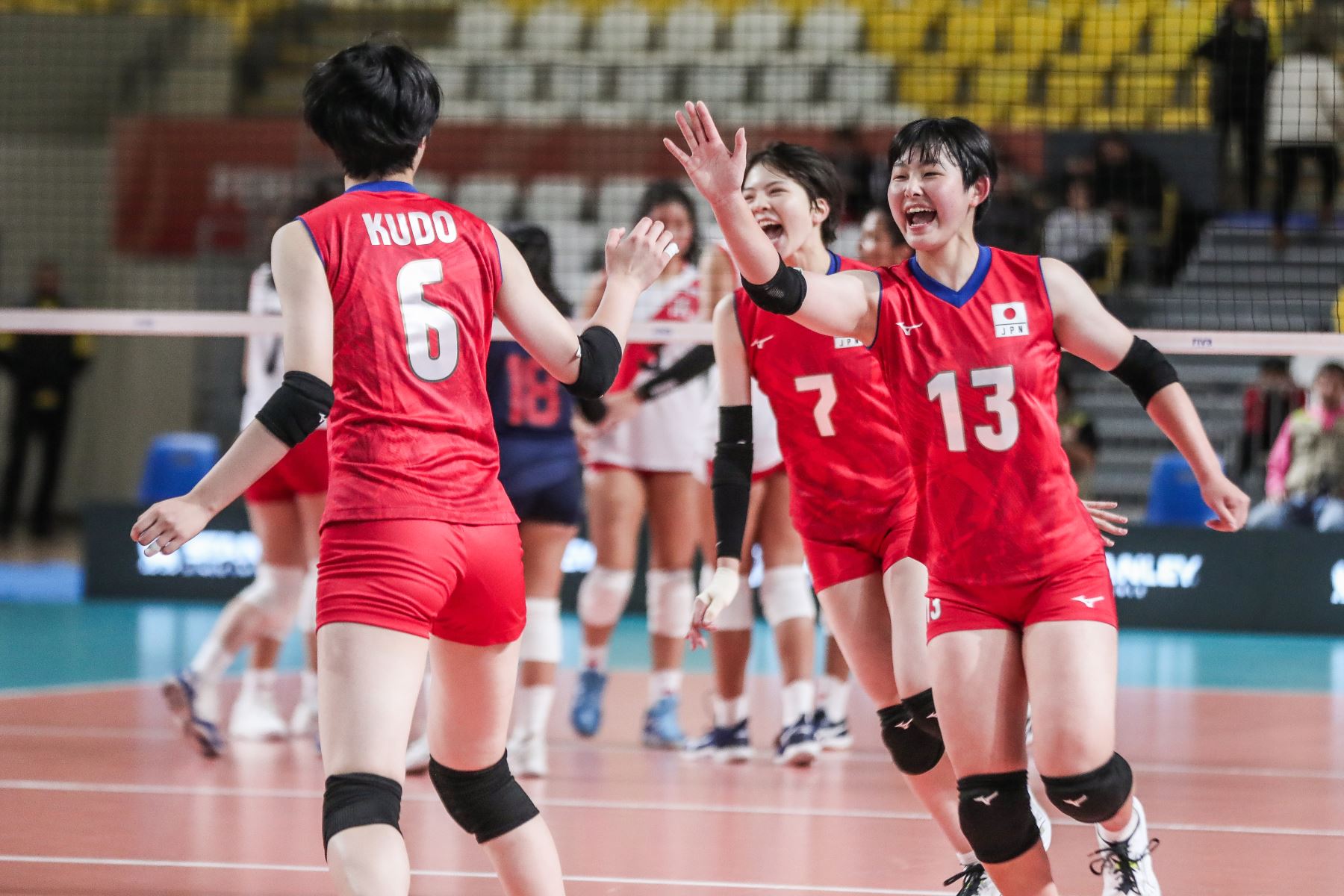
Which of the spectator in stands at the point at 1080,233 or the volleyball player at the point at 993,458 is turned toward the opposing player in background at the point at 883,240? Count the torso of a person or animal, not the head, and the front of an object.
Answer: the spectator in stands at the point at 1080,233

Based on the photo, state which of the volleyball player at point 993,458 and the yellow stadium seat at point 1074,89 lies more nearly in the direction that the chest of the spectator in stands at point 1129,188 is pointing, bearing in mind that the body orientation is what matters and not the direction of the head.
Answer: the volleyball player

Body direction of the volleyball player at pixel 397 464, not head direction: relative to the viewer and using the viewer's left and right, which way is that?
facing away from the viewer

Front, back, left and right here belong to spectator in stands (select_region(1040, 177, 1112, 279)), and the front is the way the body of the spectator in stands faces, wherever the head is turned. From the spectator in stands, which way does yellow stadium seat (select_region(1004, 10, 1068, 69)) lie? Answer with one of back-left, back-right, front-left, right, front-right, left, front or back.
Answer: back

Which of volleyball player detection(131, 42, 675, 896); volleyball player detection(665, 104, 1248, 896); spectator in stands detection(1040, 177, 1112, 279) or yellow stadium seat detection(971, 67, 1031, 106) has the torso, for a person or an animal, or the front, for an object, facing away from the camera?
volleyball player detection(131, 42, 675, 896)

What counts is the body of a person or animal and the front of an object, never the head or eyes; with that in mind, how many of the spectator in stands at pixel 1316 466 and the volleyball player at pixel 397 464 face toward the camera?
1

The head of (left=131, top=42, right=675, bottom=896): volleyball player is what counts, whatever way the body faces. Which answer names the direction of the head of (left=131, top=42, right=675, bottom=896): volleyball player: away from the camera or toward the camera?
away from the camera

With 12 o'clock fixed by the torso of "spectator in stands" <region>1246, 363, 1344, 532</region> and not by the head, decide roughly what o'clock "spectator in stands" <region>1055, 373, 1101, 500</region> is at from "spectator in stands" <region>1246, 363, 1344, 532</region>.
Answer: "spectator in stands" <region>1055, 373, 1101, 500</region> is roughly at 3 o'clock from "spectator in stands" <region>1246, 363, 1344, 532</region>.

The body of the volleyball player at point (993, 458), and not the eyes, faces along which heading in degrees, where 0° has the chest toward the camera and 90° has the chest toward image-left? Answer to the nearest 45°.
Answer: approximately 0°

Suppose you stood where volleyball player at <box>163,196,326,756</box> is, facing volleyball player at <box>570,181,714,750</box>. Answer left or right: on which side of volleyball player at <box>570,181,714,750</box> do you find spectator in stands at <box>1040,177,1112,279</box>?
left

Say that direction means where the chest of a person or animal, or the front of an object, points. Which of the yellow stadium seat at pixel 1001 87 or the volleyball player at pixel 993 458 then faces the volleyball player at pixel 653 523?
the yellow stadium seat

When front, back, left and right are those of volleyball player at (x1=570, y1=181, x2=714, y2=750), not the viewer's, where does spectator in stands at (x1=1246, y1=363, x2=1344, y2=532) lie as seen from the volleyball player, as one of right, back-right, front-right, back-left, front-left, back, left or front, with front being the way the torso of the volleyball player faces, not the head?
back-left
